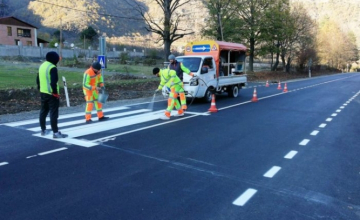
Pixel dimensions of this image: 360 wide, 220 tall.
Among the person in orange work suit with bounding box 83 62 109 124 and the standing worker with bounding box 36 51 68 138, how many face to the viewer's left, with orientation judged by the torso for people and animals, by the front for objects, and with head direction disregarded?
0

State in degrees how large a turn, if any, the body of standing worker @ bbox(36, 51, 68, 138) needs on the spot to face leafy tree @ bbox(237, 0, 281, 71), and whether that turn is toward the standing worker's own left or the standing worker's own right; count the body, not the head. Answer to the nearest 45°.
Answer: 0° — they already face it

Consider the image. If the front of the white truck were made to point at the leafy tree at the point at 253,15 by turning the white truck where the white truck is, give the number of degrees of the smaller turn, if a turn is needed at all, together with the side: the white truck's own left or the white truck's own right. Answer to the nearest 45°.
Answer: approximately 135° to the white truck's own right

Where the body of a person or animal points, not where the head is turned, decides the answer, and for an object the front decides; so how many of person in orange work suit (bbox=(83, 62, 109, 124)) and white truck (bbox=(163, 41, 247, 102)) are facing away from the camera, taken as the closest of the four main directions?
0

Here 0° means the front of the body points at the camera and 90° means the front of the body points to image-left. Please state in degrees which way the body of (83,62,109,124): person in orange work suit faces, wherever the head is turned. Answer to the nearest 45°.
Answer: approximately 315°

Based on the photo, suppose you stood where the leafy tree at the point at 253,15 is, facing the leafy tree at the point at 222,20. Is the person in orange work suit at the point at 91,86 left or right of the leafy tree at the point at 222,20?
left

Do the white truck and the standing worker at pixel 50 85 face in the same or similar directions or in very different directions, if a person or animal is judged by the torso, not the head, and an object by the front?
very different directions

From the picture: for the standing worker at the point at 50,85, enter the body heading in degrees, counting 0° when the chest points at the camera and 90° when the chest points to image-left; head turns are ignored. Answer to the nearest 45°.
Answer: approximately 225°

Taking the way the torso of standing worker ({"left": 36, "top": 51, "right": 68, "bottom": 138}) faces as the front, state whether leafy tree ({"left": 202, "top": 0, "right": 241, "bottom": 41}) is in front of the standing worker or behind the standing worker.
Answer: in front

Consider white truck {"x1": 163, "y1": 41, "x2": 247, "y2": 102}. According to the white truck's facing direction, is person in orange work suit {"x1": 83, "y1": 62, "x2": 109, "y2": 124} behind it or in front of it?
in front

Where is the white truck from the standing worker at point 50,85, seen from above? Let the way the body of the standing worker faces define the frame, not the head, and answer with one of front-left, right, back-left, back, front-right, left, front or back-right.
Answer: front
